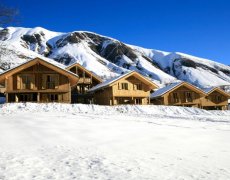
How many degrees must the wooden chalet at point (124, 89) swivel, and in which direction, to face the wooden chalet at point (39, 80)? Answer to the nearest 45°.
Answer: approximately 90° to its right

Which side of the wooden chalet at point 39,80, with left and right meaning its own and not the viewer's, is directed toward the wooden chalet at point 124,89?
left

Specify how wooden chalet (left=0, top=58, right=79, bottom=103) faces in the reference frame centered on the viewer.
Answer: facing the viewer

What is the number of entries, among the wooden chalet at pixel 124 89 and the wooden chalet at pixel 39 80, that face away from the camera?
0

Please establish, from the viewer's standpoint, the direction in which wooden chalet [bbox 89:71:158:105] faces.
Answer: facing the viewer and to the right of the viewer

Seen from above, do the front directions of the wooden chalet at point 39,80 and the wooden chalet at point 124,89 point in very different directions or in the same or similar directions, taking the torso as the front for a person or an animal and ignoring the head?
same or similar directions
